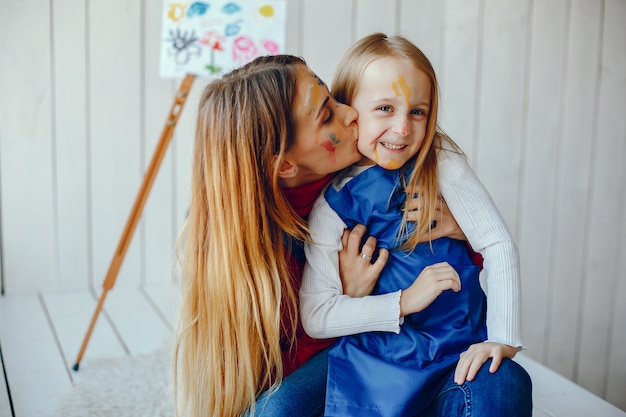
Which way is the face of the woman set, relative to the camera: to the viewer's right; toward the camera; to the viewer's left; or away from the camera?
to the viewer's right

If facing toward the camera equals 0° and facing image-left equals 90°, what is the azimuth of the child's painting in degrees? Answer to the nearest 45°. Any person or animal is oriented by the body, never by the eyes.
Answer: approximately 0°

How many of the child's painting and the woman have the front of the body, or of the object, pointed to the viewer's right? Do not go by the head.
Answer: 1

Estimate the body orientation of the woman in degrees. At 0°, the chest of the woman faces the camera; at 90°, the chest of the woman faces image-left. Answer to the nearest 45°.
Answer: approximately 270°

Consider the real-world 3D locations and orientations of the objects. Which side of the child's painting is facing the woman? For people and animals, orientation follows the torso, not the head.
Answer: front

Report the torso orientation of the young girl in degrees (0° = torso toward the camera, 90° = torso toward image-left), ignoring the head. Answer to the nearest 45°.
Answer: approximately 0°
